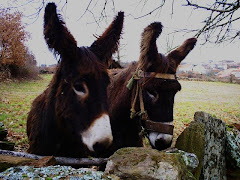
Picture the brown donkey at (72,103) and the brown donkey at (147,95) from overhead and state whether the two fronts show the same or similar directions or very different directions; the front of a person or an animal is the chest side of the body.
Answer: same or similar directions

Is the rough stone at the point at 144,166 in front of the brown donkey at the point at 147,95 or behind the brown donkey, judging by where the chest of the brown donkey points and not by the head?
in front

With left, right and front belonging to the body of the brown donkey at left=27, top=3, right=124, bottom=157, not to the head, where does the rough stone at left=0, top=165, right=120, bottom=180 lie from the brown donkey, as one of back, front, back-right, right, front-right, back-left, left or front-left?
front-right

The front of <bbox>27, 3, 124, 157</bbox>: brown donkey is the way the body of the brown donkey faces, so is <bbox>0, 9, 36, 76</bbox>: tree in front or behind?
behind

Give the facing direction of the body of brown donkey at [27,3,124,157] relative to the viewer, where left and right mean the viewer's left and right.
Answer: facing the viewer and to the right of the viewer

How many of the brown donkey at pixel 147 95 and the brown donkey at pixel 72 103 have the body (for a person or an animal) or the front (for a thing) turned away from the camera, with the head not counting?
0

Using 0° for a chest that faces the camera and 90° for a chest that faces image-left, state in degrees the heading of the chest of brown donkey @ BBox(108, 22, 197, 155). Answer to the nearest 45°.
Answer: approximately 315°

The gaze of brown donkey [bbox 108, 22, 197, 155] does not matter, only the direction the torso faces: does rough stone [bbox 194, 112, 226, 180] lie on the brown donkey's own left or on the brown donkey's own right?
on the brown donkey's own left

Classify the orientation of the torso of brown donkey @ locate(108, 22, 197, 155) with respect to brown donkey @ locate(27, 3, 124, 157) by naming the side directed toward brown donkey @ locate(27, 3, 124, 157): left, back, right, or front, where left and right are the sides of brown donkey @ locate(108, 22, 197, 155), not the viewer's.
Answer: right

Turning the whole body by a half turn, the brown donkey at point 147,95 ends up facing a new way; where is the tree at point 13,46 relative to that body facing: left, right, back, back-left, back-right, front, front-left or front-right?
front

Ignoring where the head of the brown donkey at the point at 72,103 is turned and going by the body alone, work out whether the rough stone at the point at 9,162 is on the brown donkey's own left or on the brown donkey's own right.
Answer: on the brown donkey's own right
